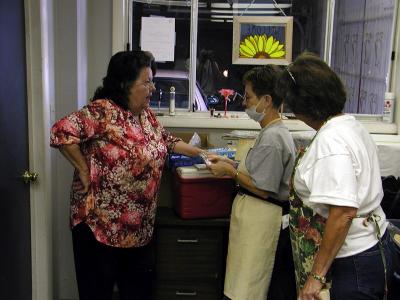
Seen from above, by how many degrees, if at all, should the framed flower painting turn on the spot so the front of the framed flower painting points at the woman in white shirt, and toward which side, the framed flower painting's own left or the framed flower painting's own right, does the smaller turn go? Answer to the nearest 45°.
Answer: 0° — it already faces them

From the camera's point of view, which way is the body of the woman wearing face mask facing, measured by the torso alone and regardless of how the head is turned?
to the viewer's left

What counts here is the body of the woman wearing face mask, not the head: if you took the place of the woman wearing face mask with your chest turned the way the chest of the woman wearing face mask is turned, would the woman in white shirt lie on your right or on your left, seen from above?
on your left

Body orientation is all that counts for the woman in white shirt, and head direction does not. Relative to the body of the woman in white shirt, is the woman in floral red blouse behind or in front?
in front

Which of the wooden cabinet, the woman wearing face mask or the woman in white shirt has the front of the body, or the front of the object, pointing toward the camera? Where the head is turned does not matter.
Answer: the wooden cabinet

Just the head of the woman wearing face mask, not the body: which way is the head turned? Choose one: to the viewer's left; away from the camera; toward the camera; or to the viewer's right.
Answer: to the viewer's left

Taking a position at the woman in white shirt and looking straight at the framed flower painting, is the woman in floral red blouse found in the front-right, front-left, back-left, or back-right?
front-left

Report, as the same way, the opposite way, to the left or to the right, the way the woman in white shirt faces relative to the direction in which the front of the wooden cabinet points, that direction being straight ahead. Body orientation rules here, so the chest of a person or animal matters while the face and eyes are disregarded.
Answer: to the right

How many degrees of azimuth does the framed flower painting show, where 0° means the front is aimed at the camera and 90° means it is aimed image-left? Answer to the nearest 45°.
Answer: approximately 0°

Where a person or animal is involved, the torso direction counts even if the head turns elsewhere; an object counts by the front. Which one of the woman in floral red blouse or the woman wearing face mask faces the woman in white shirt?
the woman in floral red blouse

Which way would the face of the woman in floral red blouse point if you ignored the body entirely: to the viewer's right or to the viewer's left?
to the viewer's right

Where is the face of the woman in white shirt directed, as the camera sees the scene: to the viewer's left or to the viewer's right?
to the viewer's left

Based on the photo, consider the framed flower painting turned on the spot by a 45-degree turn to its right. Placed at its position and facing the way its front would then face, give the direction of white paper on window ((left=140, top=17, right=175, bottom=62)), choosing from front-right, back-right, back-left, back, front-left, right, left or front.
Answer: front-right

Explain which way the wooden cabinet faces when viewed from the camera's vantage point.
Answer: facing the viewer

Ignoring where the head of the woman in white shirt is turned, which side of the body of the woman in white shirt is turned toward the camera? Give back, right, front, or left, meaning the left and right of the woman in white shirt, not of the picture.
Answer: left
